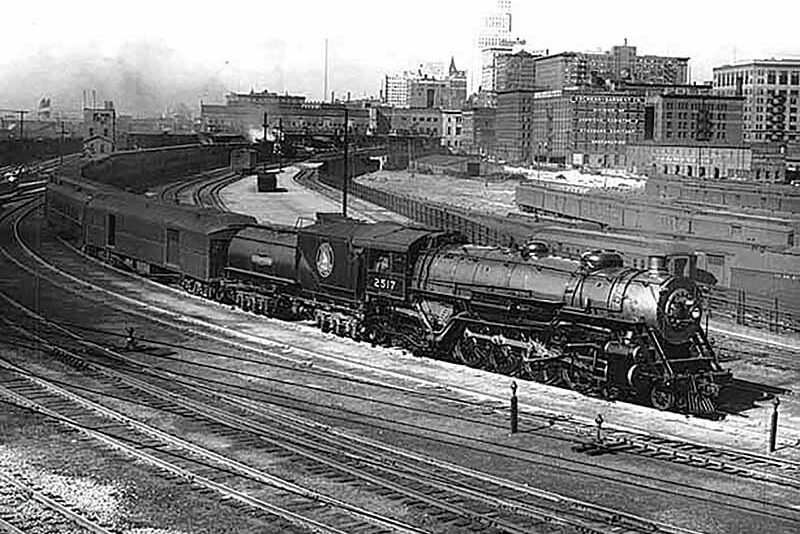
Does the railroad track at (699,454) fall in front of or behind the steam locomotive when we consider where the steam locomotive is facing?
in front

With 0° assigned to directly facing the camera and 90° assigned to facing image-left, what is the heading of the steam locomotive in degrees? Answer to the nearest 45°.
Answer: approximately 315°

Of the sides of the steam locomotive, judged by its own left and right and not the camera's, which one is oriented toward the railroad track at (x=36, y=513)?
right
